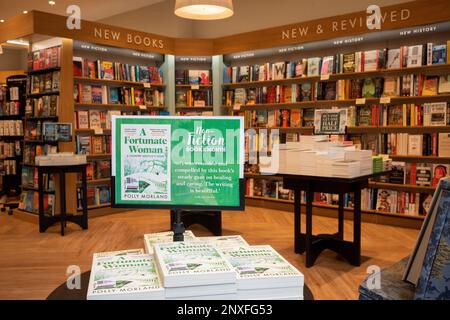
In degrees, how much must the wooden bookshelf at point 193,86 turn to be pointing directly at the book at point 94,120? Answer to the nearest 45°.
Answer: approximately 45° to its right

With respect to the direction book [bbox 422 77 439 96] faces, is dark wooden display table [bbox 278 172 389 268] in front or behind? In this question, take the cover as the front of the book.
in front

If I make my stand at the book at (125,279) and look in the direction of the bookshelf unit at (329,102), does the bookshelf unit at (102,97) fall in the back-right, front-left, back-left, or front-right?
front-left

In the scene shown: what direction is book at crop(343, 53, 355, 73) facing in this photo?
toward the camera

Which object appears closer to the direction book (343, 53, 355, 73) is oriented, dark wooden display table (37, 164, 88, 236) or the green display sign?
the green display sign

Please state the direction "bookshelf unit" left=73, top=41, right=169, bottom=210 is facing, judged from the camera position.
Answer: facing the viewer and to the right of the viewer

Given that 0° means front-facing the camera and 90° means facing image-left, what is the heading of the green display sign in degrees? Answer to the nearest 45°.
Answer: approximately 0°

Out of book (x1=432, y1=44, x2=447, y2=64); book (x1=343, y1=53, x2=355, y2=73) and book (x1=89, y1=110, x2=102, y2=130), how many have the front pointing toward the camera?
3

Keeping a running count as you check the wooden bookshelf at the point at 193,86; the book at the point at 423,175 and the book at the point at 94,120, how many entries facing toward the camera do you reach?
3

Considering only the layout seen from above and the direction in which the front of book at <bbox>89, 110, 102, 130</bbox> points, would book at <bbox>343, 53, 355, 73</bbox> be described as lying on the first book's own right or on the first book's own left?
on the first book's own left

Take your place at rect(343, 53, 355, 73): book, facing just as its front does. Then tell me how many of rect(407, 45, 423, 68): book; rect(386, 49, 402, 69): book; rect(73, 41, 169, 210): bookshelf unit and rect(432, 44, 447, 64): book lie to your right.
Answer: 1

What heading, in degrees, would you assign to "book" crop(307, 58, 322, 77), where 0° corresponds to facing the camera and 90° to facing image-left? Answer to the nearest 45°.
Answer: approximately 0°

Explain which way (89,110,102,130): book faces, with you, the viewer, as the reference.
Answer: facing the viewer

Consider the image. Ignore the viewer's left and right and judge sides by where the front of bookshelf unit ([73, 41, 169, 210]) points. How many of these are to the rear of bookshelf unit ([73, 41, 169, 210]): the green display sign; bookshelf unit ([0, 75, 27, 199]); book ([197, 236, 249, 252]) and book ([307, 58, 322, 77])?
1

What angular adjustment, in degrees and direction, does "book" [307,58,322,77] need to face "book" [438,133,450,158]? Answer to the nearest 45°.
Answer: approximately 45° to its left
